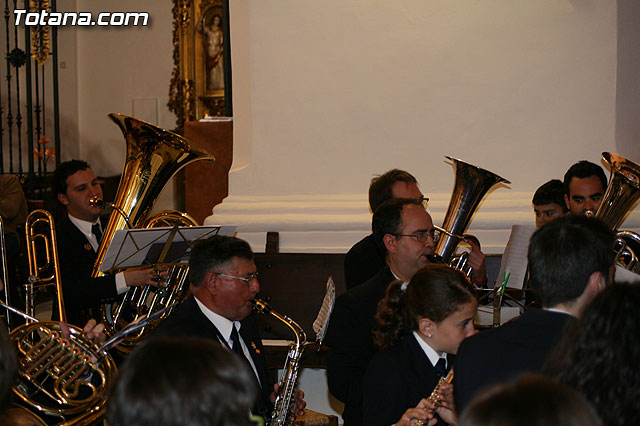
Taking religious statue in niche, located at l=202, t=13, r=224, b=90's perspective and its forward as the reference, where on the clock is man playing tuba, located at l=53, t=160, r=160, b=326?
The man playing tuba is roughly at 12 o'clock from the religious statue in niche.

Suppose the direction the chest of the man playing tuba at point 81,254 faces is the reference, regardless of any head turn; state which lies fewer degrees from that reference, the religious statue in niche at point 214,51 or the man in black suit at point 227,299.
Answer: the man in black suit

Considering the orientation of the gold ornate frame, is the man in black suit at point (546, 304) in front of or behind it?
in front

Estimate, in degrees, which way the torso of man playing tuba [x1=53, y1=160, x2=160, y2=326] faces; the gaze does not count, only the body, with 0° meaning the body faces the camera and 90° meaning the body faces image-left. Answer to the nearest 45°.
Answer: approximately 315°
